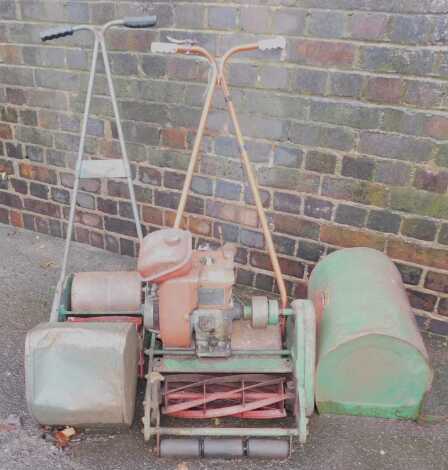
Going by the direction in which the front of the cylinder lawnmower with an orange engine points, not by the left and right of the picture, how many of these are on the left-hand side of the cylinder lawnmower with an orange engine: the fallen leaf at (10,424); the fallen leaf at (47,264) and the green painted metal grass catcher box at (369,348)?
1

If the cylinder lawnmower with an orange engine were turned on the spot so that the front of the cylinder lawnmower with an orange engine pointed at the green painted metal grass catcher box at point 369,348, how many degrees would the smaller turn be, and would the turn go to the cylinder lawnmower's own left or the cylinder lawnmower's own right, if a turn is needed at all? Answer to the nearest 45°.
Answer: approximately 90° to the cylinder lawnmower's own left

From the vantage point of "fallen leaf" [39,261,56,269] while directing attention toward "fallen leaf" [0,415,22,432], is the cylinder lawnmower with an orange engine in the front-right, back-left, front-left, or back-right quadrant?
front-left

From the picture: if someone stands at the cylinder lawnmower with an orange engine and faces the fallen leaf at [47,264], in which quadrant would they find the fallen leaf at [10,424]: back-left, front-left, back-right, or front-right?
front-left

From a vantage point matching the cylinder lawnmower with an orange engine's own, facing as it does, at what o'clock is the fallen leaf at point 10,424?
The fallen leaf is roughly at 3 o'clock from the cylinder lawnmower with an orange engine.

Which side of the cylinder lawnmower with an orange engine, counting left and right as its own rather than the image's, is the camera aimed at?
front

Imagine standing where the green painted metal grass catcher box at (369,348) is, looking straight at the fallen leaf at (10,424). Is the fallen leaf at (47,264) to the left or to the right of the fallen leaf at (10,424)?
right

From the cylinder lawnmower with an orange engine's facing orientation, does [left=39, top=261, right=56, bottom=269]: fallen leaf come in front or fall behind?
behind
